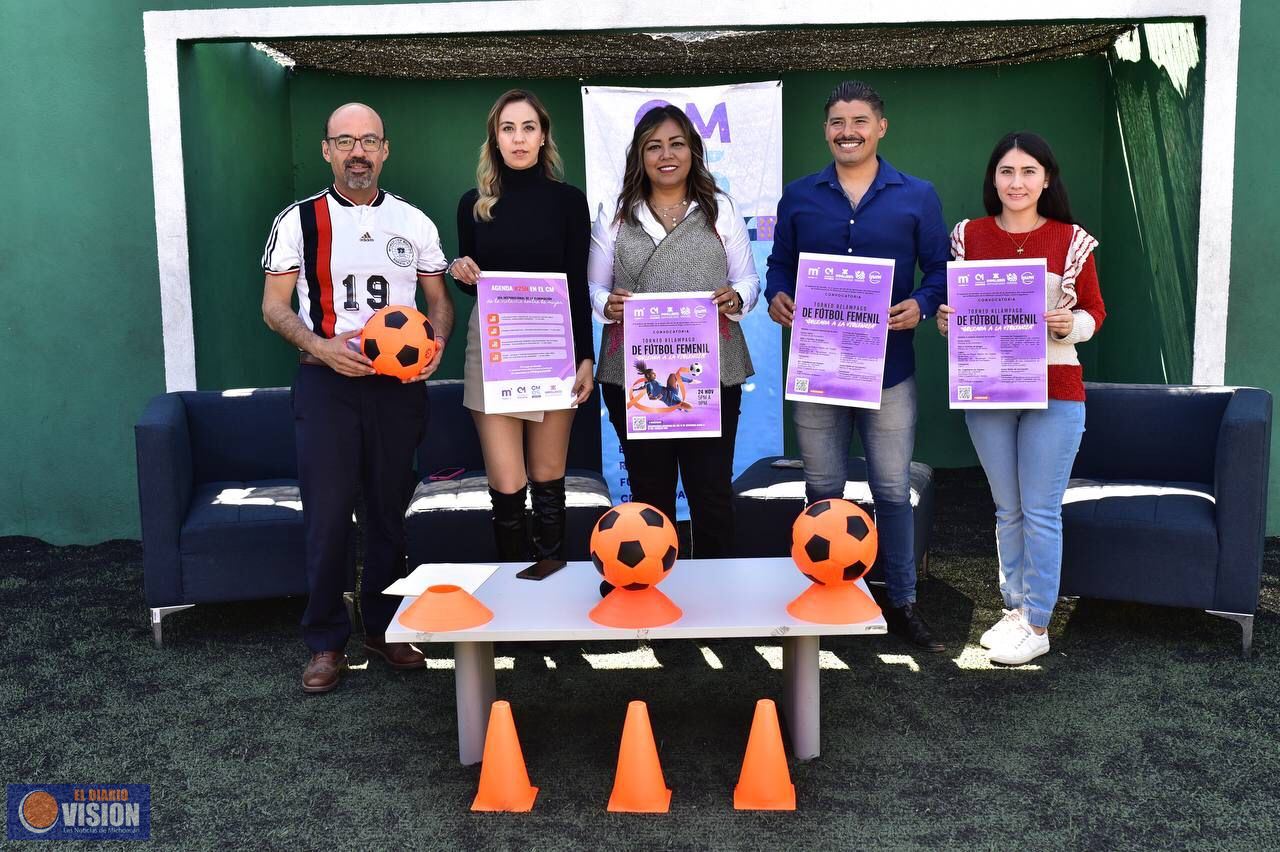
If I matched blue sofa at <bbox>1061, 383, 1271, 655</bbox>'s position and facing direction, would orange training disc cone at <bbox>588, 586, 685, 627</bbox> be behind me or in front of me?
in front

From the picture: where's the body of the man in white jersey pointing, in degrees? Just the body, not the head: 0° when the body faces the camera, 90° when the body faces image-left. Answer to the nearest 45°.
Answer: approximately 0°

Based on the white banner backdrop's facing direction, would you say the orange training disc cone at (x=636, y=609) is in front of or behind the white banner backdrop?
in front

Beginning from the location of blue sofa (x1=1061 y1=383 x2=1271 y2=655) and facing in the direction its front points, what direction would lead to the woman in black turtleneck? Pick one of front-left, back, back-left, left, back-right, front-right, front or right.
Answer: front-right

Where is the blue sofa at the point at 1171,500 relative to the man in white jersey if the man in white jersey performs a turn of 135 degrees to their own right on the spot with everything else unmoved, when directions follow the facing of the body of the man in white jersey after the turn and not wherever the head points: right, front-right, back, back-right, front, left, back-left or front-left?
back-right
